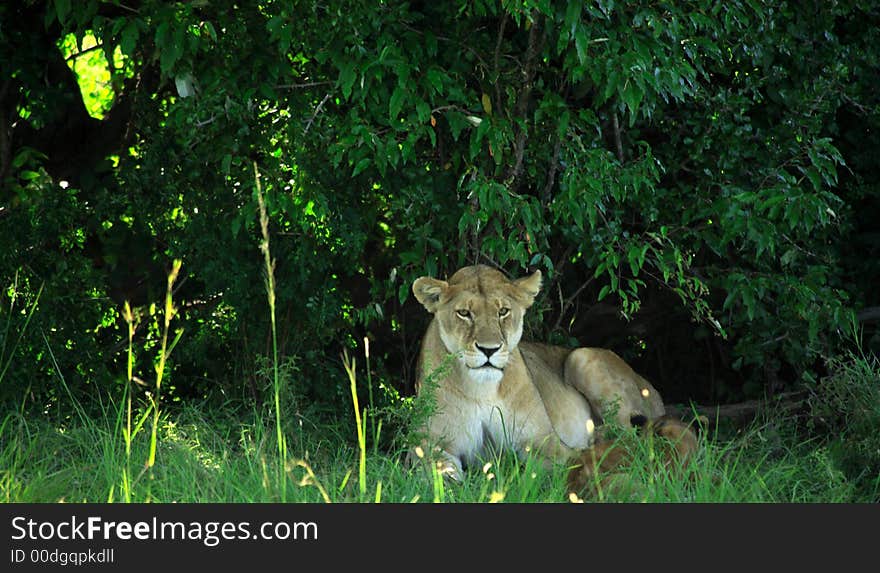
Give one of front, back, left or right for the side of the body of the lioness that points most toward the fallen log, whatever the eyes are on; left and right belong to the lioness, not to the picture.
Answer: back

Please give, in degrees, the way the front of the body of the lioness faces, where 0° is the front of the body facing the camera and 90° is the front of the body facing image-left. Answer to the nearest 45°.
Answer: approximately 45°
